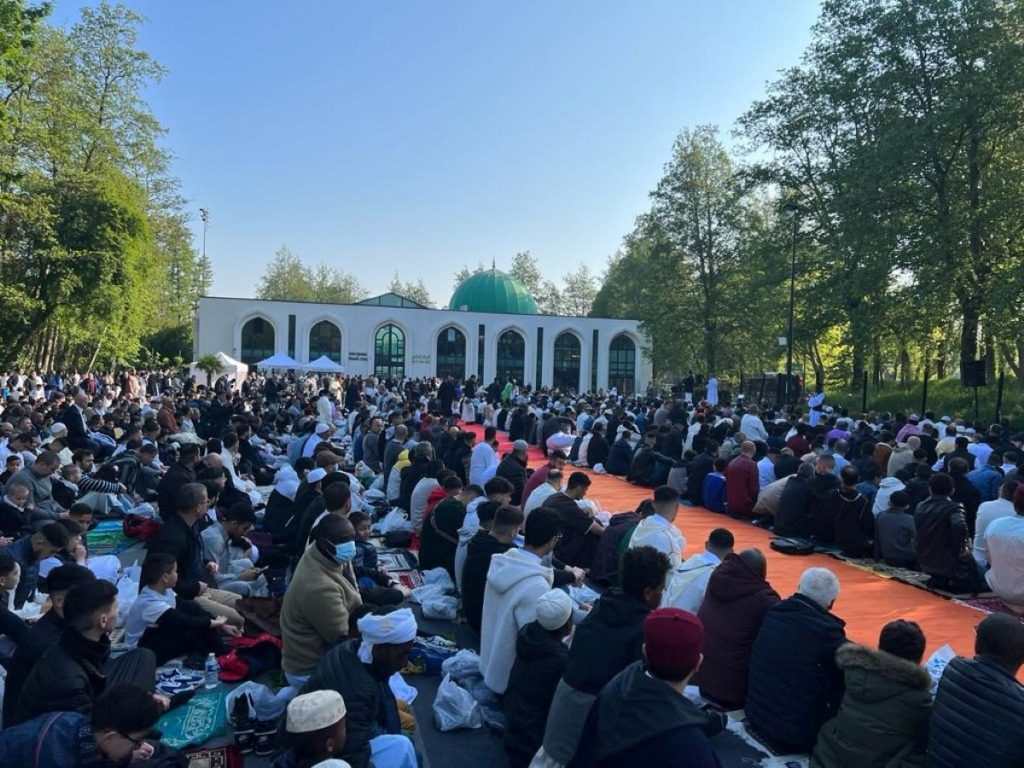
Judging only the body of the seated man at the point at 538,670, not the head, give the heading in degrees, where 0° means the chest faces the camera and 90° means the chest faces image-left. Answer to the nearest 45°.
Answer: approximately 225°

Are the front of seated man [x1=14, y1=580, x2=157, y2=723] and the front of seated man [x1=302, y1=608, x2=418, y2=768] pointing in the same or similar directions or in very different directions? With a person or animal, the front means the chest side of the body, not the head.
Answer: same or similar directions

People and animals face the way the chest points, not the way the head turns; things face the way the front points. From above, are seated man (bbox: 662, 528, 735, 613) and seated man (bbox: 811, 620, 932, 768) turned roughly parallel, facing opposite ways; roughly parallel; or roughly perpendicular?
roughly parallel

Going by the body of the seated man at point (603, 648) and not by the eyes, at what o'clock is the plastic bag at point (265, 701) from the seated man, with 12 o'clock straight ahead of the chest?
The plastic bag is roughly at 8 o'clock from the seated man.

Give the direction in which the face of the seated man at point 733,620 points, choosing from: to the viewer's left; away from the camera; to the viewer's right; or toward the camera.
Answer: away from the camera

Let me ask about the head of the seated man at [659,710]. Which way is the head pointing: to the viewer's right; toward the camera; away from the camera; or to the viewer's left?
away from the camera

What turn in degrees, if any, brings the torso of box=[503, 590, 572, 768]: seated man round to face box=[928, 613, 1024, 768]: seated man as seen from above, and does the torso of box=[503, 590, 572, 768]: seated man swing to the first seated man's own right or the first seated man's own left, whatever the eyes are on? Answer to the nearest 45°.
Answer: approximately 45° to the first seated man's own right

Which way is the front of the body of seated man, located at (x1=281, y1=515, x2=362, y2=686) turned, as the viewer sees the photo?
to the viewer's right

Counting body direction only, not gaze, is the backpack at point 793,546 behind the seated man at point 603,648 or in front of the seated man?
in front

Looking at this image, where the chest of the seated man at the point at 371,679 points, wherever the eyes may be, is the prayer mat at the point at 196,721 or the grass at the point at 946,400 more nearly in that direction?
the grass

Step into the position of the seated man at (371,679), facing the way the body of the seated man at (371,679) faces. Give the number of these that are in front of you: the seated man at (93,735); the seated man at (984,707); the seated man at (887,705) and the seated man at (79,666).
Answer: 2

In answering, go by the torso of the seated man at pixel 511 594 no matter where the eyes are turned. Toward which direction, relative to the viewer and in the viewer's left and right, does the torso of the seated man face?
facing away from the viewer and to the right of the viewer
